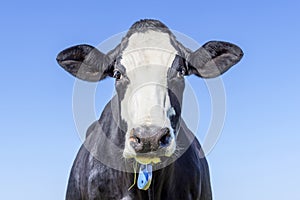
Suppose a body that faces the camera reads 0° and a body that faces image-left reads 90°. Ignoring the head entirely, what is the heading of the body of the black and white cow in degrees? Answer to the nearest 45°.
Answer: approximately 0°
